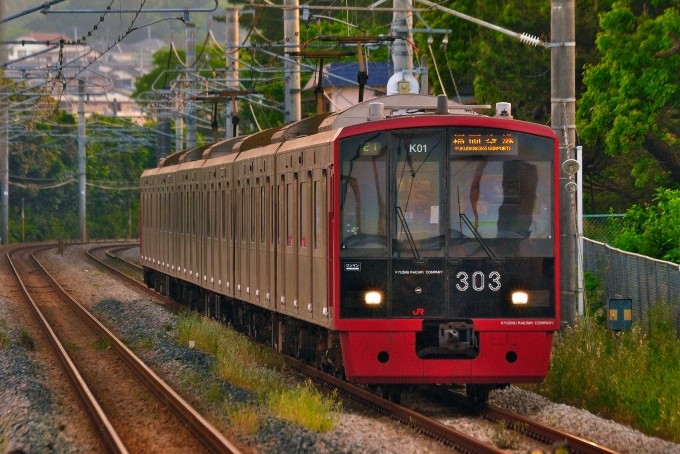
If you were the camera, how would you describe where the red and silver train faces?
facing the viewer

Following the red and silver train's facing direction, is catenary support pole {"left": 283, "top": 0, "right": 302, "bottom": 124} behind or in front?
behind

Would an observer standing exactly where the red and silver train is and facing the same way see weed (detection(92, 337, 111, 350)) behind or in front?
behind

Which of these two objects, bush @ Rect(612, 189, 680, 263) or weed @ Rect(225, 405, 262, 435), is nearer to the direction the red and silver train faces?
the weed

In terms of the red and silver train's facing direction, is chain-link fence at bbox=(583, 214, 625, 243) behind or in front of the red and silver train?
behind
